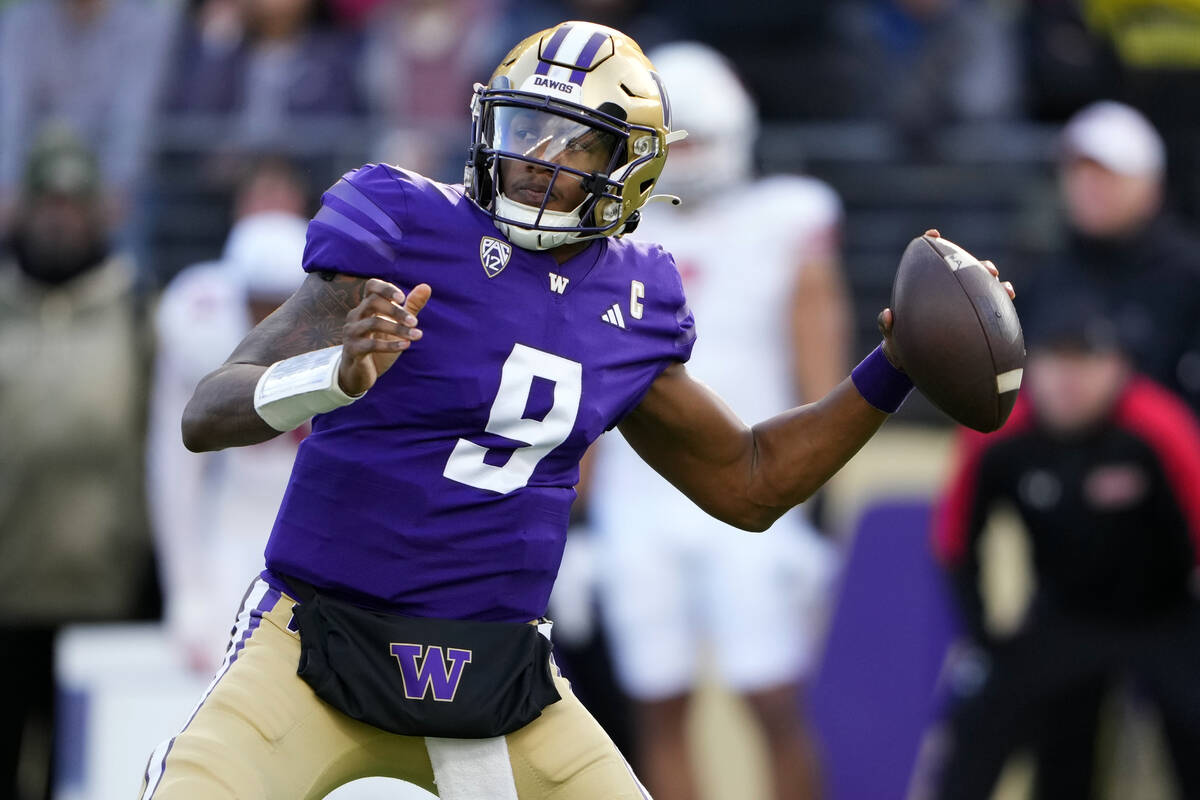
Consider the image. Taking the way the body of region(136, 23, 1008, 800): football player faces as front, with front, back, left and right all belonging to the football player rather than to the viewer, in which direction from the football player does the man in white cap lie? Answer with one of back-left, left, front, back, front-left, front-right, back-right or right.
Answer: back-left

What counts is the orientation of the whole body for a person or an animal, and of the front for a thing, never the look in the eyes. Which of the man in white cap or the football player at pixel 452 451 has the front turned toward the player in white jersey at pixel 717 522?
the man in white cap

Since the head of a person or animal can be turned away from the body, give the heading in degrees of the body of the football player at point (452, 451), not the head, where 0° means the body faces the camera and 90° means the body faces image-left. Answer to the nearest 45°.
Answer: approximately 0°

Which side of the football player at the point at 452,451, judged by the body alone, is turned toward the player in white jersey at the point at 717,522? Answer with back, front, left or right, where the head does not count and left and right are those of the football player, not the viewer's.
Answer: back

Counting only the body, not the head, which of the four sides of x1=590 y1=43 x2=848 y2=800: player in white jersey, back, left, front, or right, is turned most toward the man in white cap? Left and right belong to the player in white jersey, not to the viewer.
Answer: left

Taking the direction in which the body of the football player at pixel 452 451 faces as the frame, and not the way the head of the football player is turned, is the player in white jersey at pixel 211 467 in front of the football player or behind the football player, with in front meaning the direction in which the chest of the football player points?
behind

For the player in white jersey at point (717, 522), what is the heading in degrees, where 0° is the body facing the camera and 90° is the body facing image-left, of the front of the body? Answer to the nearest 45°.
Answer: approximately 45°
